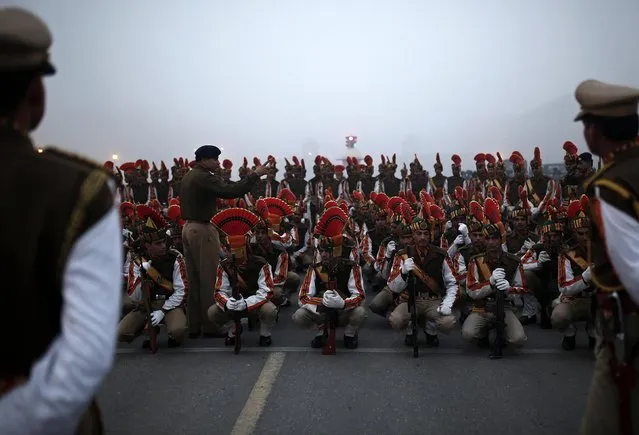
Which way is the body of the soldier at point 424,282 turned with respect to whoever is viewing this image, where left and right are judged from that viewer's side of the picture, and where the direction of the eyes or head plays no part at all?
facing the viewer

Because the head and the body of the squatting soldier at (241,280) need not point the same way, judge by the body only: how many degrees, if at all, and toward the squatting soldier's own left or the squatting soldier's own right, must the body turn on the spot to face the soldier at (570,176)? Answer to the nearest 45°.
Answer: approximately 90° to the squatting soldier's own left

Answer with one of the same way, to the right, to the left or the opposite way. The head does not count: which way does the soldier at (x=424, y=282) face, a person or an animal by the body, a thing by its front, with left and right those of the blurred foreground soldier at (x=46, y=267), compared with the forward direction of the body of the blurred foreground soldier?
the opposite way

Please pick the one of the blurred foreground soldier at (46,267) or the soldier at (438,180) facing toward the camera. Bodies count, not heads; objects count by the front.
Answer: the soldier

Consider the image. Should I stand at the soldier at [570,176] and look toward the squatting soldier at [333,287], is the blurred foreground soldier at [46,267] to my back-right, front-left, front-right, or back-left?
front-left

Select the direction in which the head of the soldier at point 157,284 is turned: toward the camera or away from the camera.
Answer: toward the camera

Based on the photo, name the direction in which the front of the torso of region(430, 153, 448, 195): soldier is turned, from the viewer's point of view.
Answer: toward the camera

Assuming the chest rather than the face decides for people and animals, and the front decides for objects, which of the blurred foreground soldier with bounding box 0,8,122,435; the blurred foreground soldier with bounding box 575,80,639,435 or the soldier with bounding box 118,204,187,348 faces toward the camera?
the soldier

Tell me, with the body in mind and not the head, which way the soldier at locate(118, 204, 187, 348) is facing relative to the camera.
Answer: toward the camera

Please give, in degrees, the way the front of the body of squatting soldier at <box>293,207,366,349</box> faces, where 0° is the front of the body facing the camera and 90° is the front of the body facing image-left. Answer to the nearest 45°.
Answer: approximately 0°

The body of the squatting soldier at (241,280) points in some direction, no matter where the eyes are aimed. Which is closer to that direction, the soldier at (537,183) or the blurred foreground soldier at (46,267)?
the blurred foreground soldier

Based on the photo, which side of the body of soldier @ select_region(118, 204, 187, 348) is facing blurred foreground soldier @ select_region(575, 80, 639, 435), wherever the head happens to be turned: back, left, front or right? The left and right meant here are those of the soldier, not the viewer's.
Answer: front

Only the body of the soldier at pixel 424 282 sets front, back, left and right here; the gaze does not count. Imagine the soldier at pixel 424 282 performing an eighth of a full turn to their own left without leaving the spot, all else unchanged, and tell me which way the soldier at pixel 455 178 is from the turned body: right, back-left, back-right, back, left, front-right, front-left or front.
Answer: back-left

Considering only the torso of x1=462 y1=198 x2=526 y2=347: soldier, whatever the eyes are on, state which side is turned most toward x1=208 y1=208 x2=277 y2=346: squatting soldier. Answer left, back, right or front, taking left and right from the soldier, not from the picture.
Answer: right

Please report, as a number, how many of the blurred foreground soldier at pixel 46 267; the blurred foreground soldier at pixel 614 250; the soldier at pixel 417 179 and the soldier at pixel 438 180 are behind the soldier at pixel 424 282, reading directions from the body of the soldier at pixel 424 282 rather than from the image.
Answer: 2

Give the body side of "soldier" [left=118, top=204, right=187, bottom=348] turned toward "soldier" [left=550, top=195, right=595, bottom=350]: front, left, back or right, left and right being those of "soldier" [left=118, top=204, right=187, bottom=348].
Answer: left

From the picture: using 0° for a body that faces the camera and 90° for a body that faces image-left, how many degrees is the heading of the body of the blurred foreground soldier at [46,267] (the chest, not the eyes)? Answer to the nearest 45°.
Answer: approximately 225°

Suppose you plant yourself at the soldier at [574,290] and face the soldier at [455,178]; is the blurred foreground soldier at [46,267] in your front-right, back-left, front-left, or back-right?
back-left

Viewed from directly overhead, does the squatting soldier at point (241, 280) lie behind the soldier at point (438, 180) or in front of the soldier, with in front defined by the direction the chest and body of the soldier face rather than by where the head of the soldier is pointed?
in front

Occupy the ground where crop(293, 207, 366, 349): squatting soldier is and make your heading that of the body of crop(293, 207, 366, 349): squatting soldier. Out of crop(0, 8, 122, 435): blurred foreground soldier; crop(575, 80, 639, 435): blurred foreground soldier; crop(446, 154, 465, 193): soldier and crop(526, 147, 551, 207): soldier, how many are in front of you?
2
